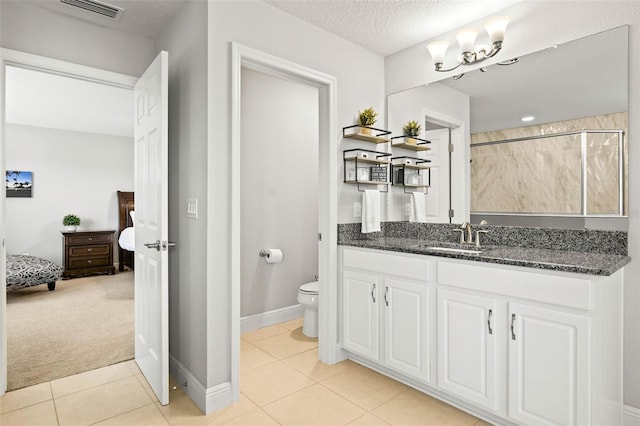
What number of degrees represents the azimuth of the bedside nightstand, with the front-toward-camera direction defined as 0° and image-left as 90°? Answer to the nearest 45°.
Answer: approximately 0°

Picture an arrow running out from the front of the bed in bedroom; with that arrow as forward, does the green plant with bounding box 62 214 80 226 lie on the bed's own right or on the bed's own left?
on the bed's own right

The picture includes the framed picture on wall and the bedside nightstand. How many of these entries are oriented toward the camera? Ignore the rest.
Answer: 2

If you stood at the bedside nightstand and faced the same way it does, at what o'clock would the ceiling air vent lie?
The ceiling air vent is roughly at 12 o'clock from the bedside nightstand.

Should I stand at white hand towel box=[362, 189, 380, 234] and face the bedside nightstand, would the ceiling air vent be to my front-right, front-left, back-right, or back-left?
front-left

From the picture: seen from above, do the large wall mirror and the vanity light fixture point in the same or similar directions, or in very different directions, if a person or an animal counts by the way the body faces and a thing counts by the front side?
same or similar directions

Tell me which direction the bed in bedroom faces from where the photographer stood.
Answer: facing the viewer

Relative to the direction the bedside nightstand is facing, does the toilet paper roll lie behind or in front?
in front

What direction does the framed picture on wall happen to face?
toward the camera

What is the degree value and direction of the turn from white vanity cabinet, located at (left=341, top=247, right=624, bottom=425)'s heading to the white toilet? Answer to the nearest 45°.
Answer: approximately 90° to its right

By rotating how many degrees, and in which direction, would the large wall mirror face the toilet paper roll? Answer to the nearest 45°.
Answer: approximately 45° to its right

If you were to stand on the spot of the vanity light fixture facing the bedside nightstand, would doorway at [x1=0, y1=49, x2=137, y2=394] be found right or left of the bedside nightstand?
left
